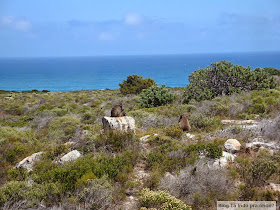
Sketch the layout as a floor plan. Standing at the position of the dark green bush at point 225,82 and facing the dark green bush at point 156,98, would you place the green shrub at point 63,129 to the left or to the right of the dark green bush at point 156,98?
left

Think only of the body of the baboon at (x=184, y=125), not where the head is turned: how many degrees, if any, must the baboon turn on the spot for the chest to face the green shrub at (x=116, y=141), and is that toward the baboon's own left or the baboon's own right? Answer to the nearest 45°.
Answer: approximately 45° to the baboon's own left

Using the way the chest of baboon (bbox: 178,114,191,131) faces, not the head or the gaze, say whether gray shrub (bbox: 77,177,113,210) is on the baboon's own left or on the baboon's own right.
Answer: on the baboon's own left

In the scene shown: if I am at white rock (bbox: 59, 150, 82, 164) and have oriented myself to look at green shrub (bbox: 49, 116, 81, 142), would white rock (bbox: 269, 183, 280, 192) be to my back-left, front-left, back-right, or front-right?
back-right

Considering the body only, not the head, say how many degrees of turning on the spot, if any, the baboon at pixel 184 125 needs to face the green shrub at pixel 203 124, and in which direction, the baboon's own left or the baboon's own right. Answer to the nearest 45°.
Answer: approximately 135° to the baboon's own right

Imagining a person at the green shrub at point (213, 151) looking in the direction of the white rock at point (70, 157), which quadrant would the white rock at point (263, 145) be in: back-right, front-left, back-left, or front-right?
back-right

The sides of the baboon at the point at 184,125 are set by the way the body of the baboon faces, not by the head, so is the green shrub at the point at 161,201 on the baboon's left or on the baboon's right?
on the baboon's left
